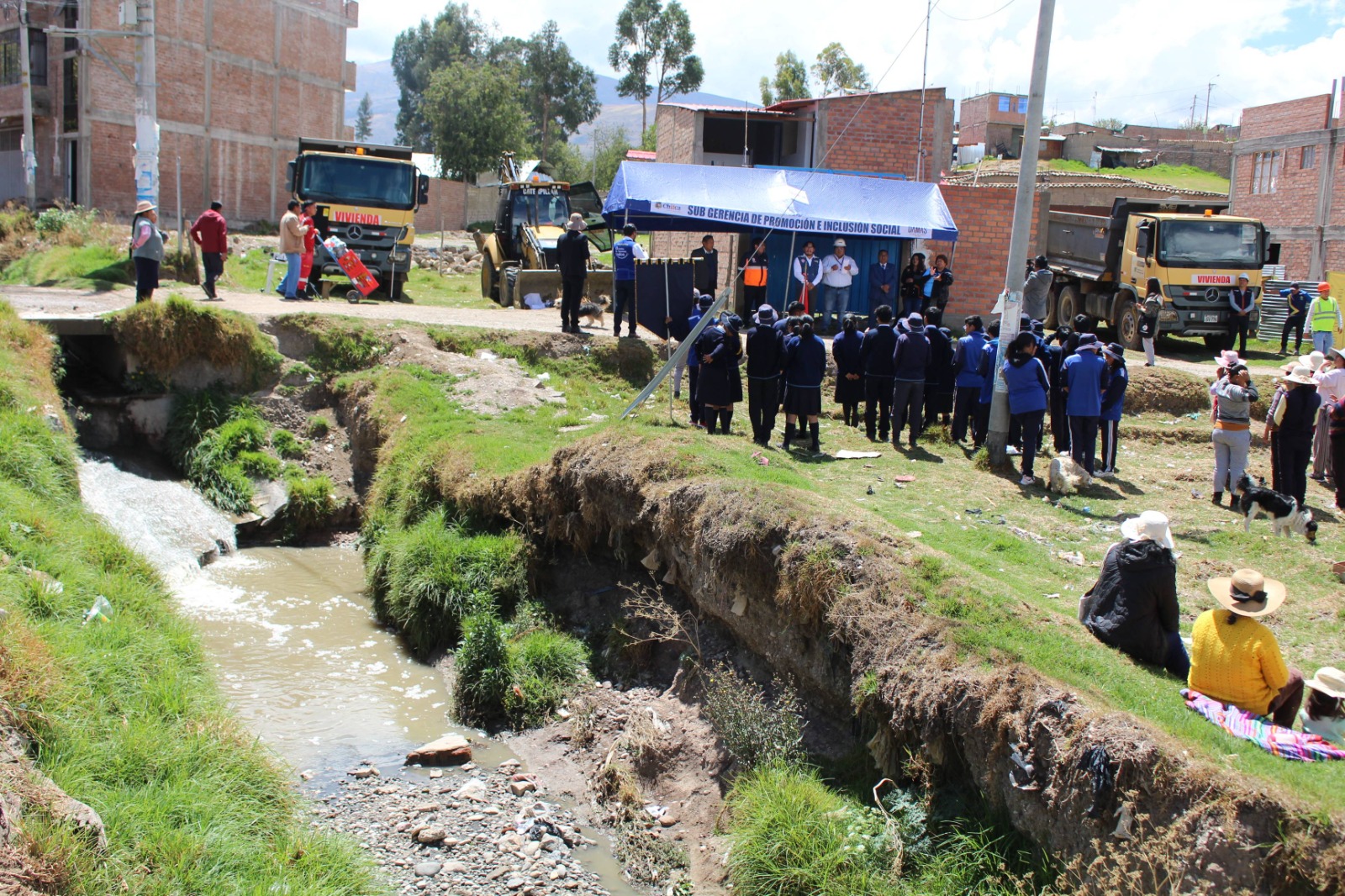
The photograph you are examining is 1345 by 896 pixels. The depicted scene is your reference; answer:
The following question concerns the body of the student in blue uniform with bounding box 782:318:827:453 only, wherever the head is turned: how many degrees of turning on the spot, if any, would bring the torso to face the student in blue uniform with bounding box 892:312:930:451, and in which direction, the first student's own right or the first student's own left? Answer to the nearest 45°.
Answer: approximately 45° to the first student's own right

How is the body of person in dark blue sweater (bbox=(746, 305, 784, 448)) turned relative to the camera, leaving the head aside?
away from the camera

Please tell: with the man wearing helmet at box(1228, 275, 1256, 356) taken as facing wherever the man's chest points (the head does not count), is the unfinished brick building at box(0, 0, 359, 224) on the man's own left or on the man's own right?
on the man's own right

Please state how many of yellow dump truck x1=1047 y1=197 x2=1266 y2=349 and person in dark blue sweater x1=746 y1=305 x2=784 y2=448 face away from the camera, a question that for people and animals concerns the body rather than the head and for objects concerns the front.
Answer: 1

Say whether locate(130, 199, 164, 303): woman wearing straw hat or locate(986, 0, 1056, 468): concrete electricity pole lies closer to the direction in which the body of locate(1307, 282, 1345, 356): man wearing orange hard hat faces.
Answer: the concrete electricity pole

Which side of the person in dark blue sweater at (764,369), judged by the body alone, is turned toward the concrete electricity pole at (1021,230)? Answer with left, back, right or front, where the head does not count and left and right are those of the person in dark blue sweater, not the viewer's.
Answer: right

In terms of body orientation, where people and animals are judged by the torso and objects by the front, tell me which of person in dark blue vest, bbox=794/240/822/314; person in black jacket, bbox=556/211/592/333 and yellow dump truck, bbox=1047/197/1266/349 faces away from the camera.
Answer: the person in black jacket
